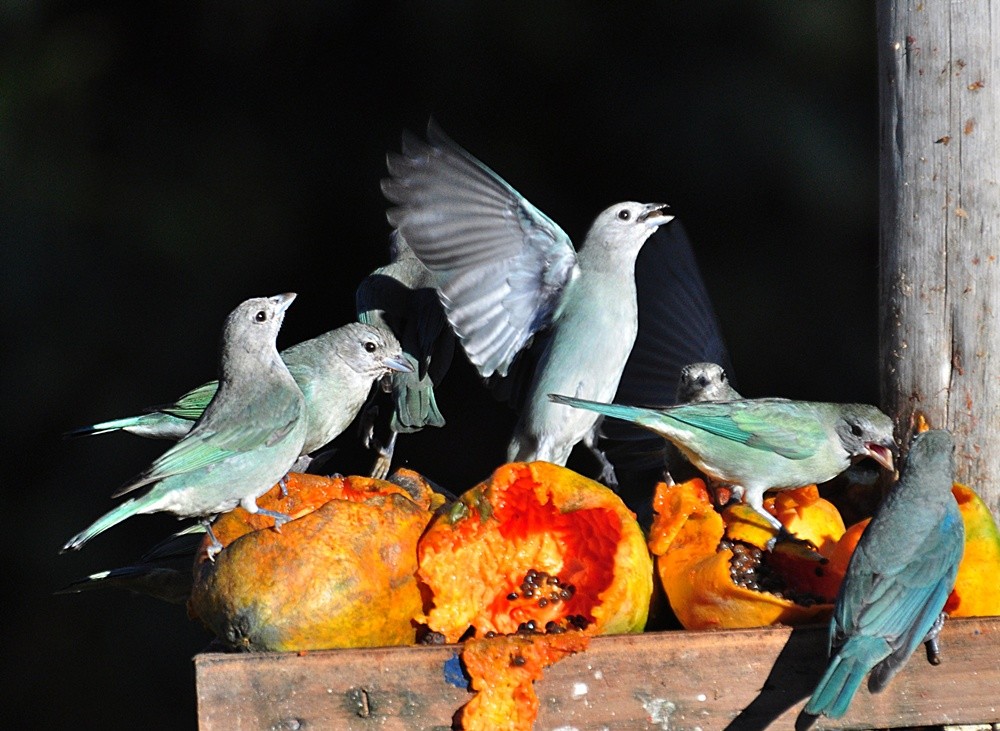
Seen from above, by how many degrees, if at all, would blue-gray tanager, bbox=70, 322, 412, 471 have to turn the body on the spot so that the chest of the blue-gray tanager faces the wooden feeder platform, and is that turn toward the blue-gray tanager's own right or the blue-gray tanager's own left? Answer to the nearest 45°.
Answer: approximately 90° to the blue-gray tanager's own right

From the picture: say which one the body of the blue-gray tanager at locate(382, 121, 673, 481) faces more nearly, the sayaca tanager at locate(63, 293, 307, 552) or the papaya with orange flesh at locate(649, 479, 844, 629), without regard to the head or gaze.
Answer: the papaya with orange flesh

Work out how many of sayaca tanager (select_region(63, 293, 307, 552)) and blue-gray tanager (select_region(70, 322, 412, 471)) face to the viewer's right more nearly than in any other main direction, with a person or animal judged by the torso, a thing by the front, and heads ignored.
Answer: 2

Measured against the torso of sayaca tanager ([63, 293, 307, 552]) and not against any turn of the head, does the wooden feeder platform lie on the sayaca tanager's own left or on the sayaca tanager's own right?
on the sayaca tanager's own right

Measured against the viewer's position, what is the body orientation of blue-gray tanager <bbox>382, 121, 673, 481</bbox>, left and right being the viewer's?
facing to the right of the viewer

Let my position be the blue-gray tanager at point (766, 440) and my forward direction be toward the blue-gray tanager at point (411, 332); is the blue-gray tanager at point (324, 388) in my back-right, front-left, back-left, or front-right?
front-left

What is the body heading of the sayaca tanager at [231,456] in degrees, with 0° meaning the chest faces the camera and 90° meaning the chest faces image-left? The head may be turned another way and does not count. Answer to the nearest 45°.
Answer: approximately 270°

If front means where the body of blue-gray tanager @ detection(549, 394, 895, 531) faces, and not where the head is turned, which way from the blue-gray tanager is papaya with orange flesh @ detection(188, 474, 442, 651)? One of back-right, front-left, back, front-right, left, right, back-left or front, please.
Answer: back-right

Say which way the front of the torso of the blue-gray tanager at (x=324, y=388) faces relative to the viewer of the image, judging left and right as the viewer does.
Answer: facing to the right of the viewer

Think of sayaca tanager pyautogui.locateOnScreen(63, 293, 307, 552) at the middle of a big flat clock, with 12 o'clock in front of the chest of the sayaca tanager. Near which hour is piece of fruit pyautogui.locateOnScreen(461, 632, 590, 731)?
The piece of fruit is roughly at 2 o'clock from the sayaca tanager.

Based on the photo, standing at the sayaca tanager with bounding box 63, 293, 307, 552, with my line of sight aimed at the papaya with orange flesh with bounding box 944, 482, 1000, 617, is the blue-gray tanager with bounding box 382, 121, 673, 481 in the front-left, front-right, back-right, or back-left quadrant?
front-left

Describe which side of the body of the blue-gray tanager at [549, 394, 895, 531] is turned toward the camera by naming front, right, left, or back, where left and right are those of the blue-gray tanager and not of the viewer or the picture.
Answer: right
